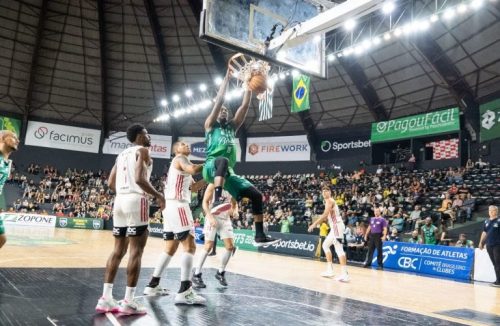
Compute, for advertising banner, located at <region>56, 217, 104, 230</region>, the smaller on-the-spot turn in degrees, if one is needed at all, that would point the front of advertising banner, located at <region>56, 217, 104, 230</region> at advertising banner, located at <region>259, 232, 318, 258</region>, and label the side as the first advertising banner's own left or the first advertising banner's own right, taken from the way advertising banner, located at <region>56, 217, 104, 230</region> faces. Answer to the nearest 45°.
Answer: approximately 45° to the first advertising banner's own left

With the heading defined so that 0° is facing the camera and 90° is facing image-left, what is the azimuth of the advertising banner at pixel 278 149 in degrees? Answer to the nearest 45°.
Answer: approximately 0°

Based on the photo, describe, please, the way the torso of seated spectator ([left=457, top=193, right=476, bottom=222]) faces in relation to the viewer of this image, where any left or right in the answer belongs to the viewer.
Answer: facing the viewer and to the left of the viewer

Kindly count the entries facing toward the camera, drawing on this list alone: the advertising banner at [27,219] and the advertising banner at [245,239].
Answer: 2

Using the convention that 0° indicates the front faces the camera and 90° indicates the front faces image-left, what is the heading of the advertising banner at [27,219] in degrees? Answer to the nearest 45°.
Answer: approximately 0°

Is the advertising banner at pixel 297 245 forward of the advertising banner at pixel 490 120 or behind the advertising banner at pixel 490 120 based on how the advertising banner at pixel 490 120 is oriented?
forward

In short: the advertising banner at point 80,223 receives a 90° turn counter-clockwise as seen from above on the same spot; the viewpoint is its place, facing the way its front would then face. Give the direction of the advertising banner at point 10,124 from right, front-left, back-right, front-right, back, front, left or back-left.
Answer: back-left
